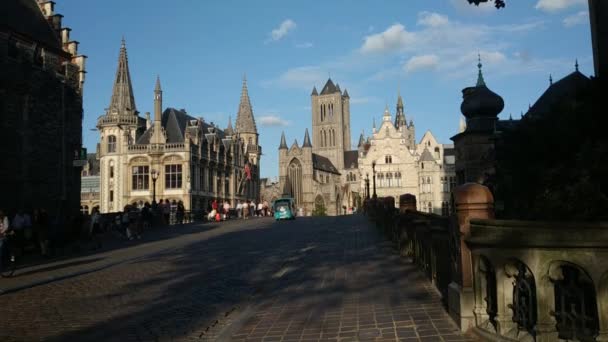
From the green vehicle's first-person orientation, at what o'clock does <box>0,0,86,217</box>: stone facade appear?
The stone facade is roughly at 1 o'clock from the green vehicle.

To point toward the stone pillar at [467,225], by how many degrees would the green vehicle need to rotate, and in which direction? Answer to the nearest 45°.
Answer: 0° — it already faces it

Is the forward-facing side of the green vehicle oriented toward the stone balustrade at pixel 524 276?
yes

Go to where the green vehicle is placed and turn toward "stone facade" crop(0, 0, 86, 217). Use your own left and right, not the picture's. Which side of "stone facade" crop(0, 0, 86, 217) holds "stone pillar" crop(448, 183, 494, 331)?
left

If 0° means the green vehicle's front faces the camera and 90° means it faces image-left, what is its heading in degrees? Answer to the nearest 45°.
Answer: approximately 0°

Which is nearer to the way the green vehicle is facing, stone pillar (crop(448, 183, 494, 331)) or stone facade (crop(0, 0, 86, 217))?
the stone pillar
